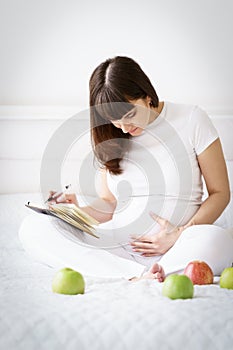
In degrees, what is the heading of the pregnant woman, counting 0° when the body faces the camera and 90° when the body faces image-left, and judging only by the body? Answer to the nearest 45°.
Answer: approximately 45°
